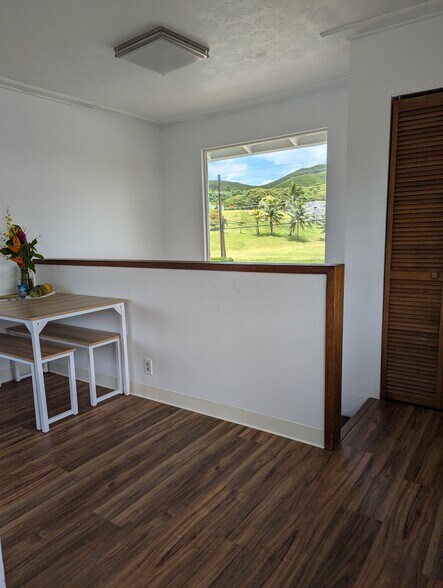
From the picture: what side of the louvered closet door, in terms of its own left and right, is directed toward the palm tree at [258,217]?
right

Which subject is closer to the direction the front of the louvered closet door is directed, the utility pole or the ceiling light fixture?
the ceiling light fixture

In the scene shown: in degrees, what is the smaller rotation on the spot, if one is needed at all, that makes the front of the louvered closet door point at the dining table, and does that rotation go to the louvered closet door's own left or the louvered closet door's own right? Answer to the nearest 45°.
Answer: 0° — it already faces it

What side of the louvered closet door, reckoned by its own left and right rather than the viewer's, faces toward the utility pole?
right

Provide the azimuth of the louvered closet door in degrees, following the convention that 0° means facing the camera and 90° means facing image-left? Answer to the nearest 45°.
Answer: approximately 45°

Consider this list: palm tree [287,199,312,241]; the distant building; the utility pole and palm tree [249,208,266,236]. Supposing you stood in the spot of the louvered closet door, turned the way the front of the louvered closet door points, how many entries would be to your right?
4

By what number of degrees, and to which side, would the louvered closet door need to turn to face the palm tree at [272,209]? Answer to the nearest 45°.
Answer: approximately 90° to its right

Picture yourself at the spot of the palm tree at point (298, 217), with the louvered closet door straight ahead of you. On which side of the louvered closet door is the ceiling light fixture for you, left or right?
right

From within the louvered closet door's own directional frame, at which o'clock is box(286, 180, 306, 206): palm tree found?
The palm tree is roughly at 3 o'clock from the louvered closet door.
